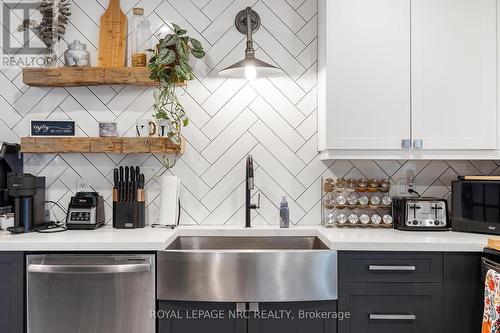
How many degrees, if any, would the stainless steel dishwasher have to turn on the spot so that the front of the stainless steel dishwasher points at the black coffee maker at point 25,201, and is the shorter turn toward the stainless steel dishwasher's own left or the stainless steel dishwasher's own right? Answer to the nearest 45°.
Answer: approximately 135° to the stainless steel dishwasher's own right

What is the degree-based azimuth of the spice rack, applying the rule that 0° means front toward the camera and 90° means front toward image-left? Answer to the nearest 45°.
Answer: approximately 0°

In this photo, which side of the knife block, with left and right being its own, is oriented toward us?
front

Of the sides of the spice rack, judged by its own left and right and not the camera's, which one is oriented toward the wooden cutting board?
right

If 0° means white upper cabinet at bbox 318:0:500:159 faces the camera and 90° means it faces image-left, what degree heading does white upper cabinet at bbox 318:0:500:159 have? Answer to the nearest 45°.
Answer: approximately 0°

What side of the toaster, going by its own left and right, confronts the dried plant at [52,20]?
right

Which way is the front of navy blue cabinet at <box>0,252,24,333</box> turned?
toward the camera

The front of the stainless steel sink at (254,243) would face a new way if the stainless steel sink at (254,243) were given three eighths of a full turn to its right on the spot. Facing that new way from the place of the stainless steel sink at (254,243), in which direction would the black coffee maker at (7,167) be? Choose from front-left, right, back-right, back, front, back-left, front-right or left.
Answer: front-left

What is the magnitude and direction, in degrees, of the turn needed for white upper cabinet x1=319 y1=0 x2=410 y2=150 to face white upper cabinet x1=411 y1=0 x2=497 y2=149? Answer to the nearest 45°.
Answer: approximately 90° to its left
